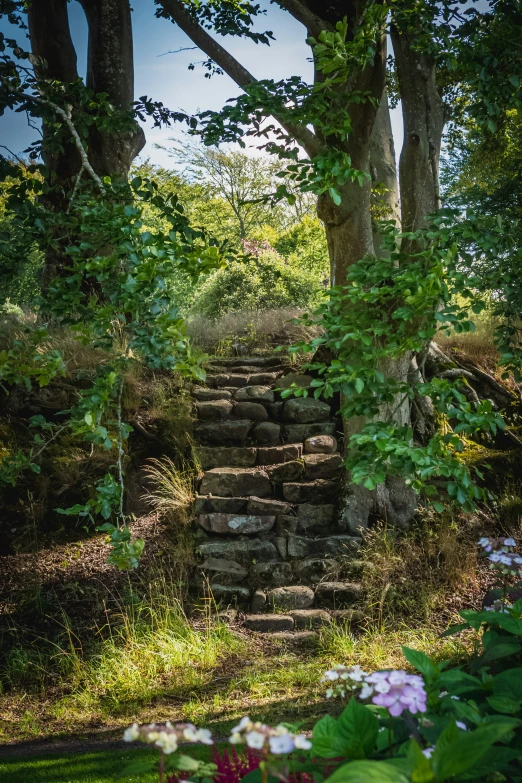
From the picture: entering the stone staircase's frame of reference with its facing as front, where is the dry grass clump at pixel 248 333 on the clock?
The dry grass clump is roughly at 6 o'clock from the stone staircase.

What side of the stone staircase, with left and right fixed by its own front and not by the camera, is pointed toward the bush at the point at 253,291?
back

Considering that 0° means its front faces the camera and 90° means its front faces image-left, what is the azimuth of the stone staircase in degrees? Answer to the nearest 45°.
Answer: approximately 0°

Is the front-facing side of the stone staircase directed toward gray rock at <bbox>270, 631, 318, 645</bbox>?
yes
